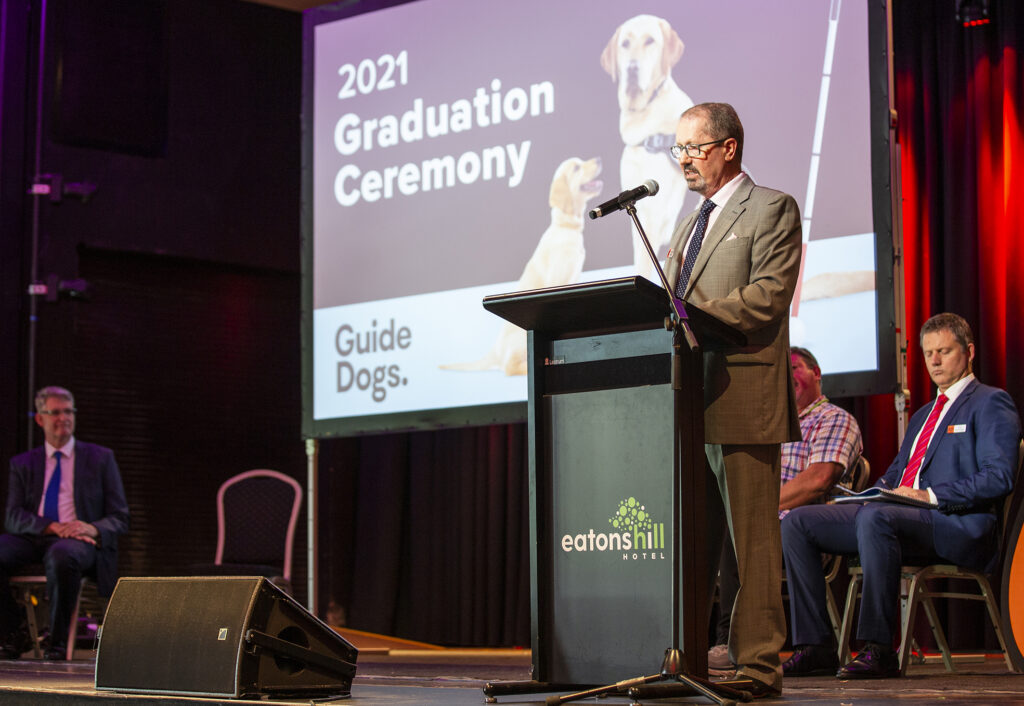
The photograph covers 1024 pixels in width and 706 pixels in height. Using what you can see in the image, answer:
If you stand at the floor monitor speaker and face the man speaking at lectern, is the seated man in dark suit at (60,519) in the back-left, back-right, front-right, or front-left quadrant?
back-left

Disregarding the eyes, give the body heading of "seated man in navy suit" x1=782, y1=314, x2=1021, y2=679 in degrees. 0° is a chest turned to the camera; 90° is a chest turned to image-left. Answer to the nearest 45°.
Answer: approximately 45°

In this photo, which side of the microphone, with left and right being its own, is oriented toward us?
right

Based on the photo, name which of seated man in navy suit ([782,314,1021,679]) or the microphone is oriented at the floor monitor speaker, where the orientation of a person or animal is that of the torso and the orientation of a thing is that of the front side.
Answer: the seated man in navy suit

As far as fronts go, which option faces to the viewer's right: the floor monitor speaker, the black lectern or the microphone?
the microphone

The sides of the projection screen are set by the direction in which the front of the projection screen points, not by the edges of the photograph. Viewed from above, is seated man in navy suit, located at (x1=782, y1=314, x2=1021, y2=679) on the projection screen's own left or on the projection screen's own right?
on the projection screen's own left

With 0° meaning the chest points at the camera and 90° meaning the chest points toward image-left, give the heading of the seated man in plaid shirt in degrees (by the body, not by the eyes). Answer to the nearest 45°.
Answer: approximately 45°
